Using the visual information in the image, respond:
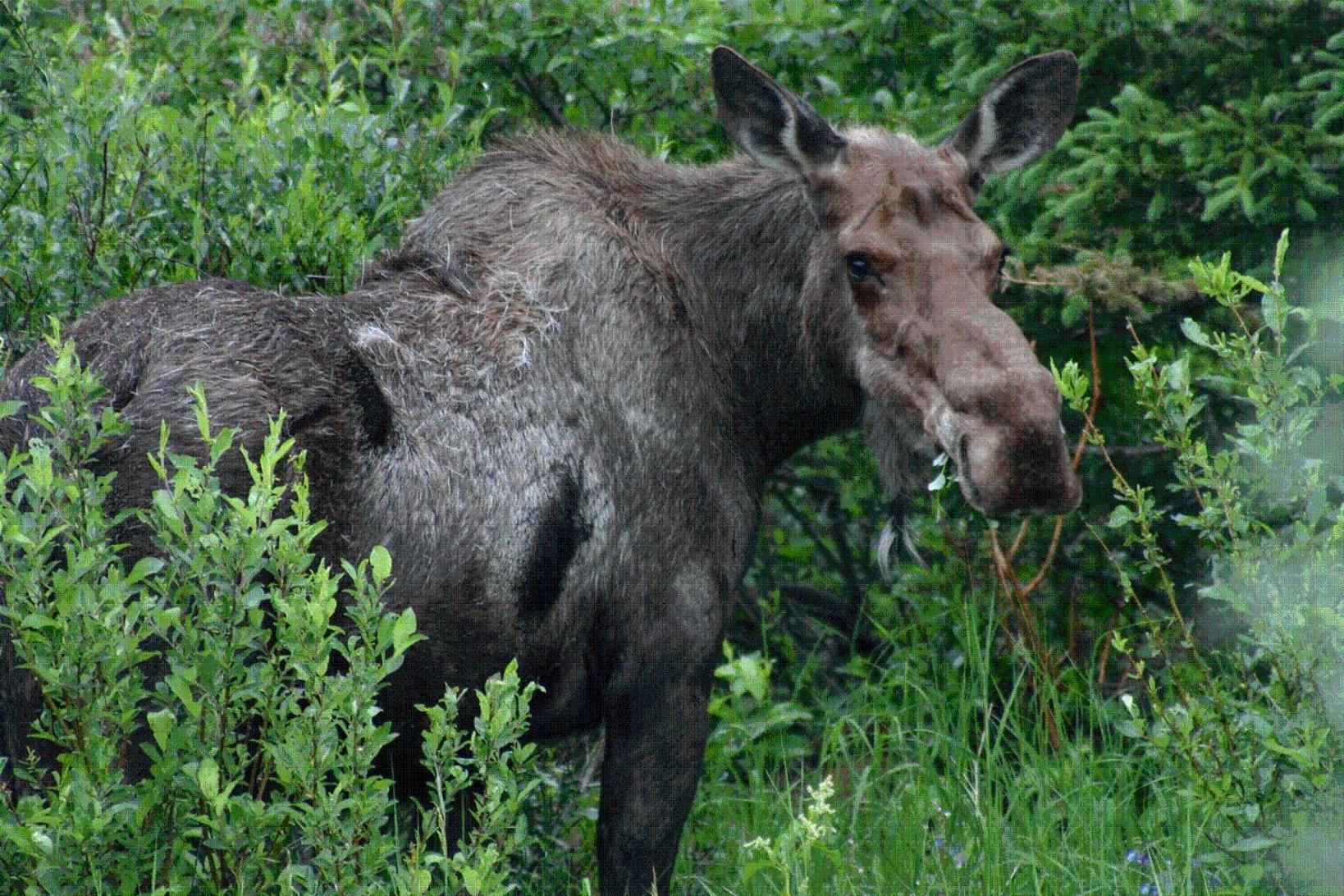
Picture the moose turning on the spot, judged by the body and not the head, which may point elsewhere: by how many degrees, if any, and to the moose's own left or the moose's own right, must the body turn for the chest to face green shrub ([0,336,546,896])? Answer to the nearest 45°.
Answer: approximately 90° to the moose's own right

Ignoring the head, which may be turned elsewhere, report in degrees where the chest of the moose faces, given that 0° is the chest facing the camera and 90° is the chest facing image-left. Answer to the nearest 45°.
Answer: approximately 315°
